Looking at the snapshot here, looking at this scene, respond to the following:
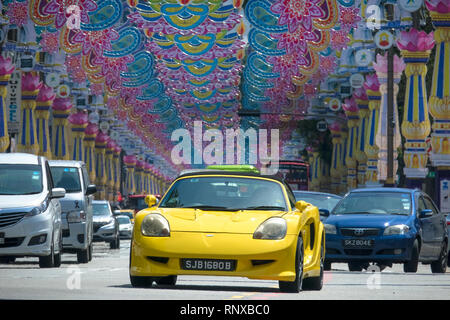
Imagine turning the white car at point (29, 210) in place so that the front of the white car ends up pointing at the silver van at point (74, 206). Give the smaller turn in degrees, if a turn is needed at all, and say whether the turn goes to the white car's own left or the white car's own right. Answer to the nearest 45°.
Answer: approximately 180°

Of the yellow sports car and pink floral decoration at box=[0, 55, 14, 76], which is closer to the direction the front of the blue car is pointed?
the yellow sports car

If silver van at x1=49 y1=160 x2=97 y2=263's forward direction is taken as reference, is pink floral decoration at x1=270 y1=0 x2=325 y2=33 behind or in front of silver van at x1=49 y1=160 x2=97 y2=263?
behind

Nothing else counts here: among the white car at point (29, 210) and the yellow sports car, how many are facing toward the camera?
2

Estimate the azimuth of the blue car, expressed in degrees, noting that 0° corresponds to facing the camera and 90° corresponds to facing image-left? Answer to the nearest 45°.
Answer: approximately 45°

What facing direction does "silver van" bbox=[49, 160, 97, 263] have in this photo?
toward the camera

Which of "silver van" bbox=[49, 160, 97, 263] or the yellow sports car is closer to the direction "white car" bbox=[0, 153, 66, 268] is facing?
the yellow sports car

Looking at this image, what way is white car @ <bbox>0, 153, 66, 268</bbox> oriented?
toward the camera

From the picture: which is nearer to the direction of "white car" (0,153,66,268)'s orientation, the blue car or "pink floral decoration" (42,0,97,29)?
the blue car

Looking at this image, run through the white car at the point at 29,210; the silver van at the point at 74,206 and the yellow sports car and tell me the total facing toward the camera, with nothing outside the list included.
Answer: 3

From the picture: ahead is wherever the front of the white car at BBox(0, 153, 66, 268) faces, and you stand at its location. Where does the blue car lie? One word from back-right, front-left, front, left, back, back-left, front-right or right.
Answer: left

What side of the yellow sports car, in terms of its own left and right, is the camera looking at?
front

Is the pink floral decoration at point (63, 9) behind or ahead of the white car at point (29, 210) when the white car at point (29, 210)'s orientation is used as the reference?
behind

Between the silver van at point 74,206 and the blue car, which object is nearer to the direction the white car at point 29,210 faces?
the blue car

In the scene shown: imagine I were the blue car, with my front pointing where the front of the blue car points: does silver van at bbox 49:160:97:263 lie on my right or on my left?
on my right

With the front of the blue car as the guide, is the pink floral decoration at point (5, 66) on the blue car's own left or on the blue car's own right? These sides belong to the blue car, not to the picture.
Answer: on the blue car's own right
